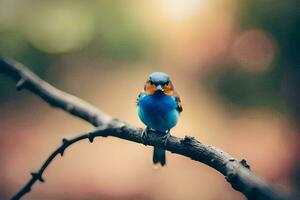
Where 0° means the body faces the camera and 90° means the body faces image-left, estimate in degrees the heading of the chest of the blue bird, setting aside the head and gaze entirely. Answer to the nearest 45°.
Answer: approximately 0°
